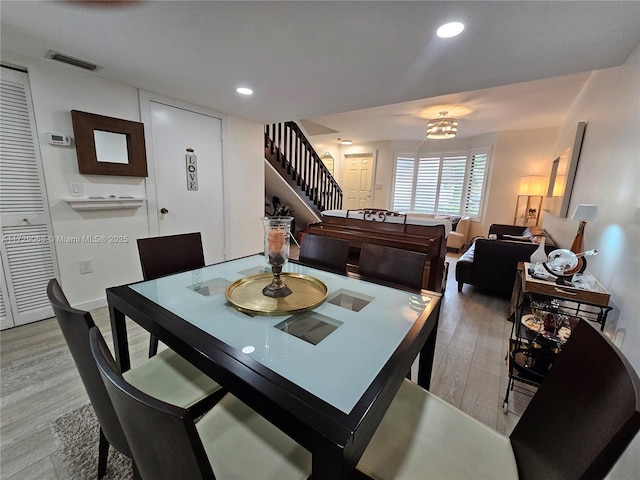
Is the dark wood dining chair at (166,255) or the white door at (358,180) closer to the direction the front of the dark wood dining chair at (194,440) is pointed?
the white door

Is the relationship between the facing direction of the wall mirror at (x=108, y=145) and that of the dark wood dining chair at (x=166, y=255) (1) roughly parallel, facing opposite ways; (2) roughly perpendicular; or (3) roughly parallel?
roughly parallel

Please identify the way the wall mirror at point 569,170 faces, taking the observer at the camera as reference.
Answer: facing to the left of the viewer

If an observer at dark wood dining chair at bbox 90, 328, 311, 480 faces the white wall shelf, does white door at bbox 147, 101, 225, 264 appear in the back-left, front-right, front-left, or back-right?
front-right

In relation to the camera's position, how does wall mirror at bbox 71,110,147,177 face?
facing the viewer and to the right of the viewer

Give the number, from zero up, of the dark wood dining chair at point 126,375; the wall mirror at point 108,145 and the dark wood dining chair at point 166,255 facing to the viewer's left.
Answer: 0

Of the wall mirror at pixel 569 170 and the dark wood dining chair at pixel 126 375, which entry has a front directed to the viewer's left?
the wall mirror

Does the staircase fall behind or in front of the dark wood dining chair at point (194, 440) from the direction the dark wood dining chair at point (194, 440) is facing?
in front

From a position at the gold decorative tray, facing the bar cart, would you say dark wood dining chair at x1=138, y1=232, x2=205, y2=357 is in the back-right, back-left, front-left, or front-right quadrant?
back-left

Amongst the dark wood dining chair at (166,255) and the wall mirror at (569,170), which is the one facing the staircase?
the wall mirror

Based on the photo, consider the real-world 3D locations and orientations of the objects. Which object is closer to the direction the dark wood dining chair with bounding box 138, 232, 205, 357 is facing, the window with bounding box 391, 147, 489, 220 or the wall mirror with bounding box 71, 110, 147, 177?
the window

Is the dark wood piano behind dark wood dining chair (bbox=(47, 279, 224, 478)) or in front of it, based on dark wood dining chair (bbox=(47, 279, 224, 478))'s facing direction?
in front

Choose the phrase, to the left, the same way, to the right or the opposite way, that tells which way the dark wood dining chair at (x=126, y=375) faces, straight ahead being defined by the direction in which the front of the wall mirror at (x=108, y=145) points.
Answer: to the left

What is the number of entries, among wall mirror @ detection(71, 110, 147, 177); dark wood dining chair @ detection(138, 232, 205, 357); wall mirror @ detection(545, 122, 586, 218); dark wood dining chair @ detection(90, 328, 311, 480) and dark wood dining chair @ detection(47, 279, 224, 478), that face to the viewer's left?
1

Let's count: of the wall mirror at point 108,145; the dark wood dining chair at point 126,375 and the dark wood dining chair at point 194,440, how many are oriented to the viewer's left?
0
